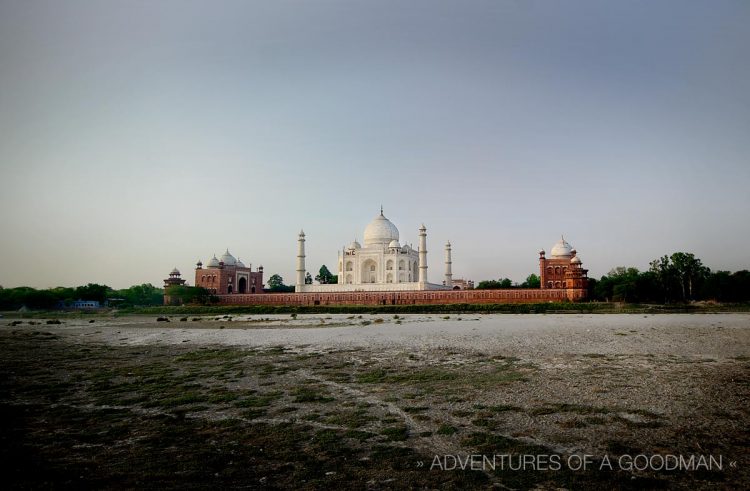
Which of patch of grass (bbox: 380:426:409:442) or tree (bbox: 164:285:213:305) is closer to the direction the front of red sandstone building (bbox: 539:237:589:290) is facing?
the tree

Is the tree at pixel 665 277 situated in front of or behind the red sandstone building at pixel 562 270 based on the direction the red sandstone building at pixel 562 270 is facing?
behind

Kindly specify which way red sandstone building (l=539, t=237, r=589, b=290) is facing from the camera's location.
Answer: facing to the left of the viewer

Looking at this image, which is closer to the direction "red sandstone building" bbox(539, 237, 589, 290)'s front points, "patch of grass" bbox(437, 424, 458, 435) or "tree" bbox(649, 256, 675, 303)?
the patch of grass

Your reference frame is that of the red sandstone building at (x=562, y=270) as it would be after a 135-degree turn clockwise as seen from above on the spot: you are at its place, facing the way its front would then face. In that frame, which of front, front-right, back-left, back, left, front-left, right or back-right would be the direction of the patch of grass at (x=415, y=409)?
back-right

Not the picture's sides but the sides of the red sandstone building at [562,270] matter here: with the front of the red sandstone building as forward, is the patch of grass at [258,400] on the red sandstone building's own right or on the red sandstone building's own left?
on the red sandstone building's own left

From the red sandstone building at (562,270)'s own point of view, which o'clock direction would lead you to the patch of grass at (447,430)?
The patch of grass is roughly at 9 o'clock from the red sandstone building.

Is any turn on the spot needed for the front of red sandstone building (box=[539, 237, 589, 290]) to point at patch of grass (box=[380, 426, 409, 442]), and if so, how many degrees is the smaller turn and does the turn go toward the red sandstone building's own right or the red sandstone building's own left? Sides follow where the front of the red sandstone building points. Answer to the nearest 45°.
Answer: approximately 90° to the red sandstone building's own left

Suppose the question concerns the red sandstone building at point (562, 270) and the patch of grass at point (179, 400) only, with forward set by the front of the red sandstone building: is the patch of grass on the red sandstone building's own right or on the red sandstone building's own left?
on the red sandstone building's own left

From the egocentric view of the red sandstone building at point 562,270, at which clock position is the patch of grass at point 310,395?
The patch of grass is roughly at 9 o'clock from the red sandstone building.

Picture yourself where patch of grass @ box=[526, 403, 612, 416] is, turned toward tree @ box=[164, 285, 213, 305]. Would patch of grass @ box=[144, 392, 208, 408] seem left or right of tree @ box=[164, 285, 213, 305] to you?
left

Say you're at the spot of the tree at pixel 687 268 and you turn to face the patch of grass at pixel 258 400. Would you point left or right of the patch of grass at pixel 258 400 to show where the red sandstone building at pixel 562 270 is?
right

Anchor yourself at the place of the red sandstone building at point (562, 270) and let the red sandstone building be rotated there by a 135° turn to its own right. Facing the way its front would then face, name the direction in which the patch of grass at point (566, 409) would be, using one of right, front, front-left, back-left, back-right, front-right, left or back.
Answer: back-right
